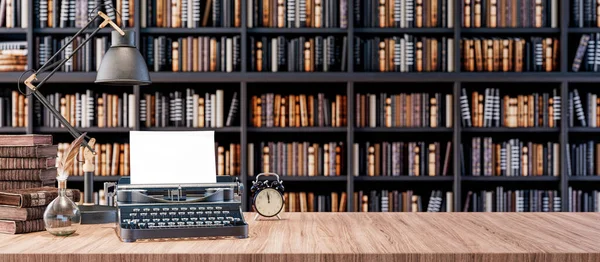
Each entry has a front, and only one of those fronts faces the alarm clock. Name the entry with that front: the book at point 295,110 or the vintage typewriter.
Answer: the book

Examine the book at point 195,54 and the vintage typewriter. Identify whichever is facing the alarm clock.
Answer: the book

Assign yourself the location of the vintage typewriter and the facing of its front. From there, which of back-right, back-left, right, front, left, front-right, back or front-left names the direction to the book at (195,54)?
back

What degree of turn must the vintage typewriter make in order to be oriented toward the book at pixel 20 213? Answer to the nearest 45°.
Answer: approximately 90° to its right

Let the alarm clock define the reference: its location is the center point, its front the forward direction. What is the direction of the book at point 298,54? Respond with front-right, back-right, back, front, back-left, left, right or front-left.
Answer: back

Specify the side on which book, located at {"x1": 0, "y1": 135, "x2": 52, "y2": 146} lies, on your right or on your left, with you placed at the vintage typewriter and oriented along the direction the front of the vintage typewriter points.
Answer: on your right

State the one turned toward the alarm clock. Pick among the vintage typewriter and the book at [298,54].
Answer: the book
